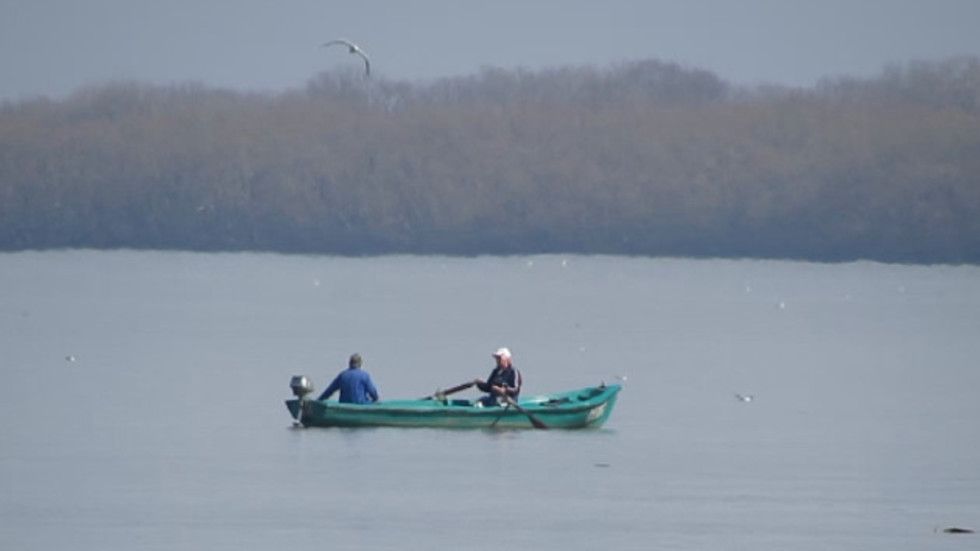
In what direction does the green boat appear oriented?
to the viewer's right
